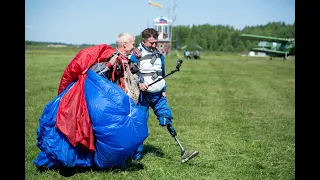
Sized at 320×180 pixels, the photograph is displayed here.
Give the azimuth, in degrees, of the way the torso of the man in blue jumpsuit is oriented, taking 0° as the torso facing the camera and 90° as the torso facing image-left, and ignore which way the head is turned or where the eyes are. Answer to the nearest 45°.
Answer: approximately 315°
